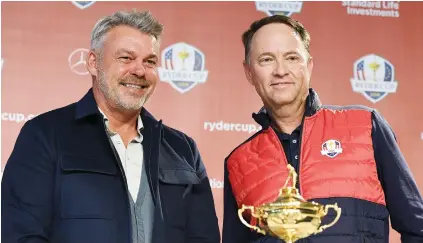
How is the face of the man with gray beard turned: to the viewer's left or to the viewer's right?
to the viewer's right

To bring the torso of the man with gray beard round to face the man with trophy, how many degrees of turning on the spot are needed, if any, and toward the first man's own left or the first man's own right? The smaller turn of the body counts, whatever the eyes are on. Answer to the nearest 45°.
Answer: approximately 45° to the first man's own left

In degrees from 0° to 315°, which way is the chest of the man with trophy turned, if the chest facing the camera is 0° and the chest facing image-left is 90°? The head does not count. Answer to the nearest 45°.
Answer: approximately 0°

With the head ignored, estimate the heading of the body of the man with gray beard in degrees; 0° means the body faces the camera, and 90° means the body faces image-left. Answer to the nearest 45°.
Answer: approximately 315°

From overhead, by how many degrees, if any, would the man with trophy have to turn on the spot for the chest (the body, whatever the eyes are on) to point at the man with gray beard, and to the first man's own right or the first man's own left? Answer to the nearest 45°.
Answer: approximately 90° to the first man's own right
